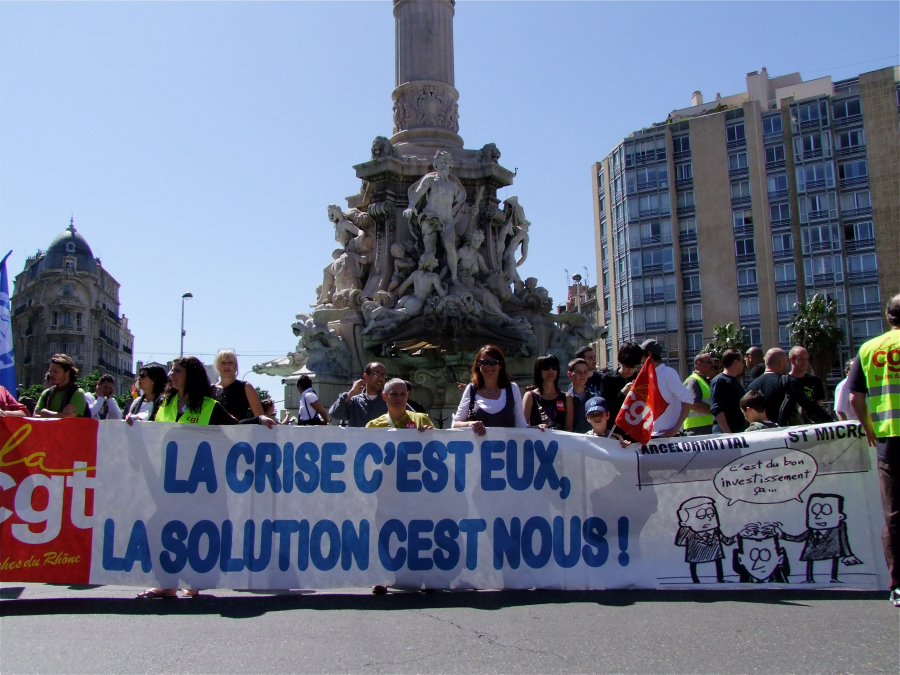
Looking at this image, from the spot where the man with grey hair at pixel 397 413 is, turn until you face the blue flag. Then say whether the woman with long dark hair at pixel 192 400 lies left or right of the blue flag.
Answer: left

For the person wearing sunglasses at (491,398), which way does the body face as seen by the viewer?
toward the camera

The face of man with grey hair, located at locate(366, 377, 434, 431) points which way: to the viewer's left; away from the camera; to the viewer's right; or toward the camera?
toward the camera

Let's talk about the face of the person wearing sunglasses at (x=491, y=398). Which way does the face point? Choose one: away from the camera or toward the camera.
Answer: toward the camera

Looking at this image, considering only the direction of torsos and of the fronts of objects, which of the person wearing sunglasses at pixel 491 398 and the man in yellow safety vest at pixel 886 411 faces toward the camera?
the person wearing sunglasses

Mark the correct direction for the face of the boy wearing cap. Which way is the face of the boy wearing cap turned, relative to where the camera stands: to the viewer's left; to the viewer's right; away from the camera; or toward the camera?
toward the camera

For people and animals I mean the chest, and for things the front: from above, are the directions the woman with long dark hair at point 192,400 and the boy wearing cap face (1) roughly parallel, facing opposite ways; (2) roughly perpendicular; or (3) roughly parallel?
roughly parallel

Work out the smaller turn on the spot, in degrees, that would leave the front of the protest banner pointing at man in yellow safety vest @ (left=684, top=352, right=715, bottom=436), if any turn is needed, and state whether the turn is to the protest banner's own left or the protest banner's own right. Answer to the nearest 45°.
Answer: approximately 135° to the protest banner's own left

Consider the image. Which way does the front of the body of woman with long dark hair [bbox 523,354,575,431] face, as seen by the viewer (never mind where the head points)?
toward the camera

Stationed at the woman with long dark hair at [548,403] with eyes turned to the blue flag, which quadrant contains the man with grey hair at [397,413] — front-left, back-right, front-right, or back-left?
front-left

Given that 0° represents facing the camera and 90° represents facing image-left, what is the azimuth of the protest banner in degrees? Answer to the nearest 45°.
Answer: approximately 0°

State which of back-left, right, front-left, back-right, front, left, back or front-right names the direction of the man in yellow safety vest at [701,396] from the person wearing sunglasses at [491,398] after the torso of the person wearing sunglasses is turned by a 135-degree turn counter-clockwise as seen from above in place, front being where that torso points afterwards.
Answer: front

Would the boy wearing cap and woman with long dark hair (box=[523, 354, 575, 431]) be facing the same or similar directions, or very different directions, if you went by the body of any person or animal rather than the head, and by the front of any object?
same or similar directions
